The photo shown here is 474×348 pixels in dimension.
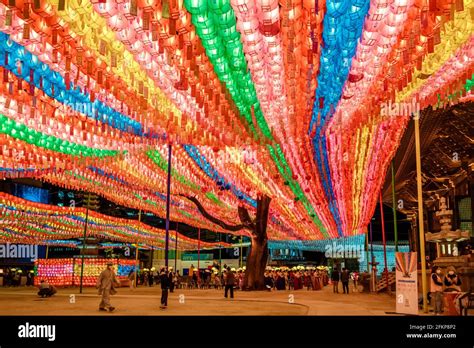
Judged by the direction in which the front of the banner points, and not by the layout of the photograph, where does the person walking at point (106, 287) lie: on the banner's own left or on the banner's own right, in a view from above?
on the banner's own right

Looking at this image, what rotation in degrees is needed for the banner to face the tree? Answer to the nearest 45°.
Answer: approximately 135° to its right

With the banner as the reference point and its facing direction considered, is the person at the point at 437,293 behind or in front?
behind

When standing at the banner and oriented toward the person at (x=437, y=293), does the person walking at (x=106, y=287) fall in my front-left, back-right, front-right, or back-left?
back-left

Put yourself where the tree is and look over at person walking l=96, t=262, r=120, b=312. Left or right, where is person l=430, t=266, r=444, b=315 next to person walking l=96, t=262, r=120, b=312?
left

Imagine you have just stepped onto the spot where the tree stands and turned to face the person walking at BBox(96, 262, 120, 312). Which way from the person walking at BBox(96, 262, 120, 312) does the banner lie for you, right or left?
left
